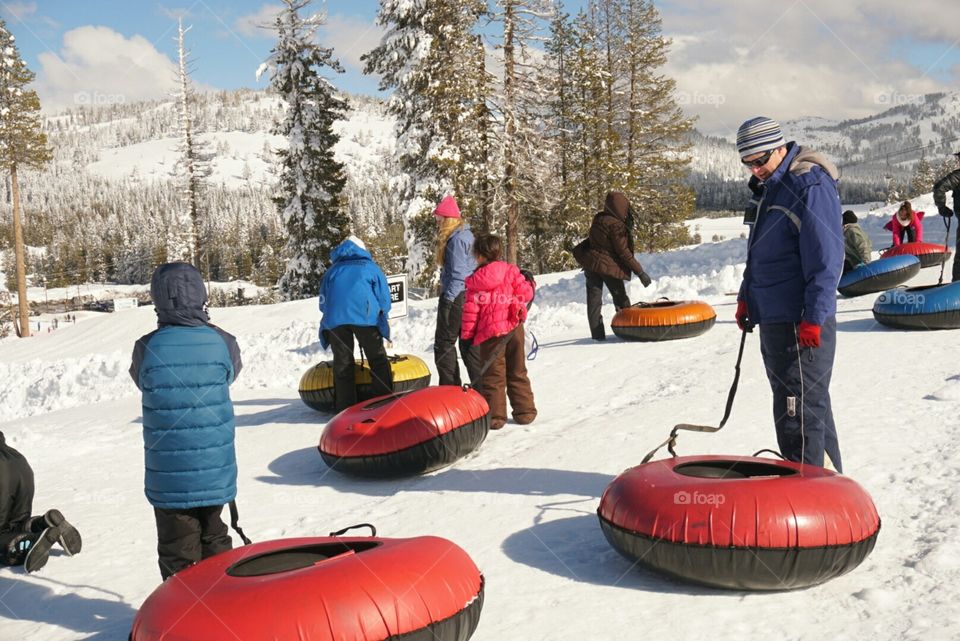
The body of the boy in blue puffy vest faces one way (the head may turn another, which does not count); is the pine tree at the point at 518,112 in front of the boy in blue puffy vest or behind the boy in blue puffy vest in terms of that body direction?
in front

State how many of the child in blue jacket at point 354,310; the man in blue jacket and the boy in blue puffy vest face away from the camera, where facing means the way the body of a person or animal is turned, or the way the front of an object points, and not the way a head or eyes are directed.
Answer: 2

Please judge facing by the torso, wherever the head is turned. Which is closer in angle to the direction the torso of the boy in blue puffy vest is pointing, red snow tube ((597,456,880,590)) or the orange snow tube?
the orange snow tube

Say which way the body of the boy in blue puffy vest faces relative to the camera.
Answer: away from the camera

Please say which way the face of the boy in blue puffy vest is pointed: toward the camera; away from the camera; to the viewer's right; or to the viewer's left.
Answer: away from the camera

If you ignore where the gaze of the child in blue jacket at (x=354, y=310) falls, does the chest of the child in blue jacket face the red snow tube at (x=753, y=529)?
no

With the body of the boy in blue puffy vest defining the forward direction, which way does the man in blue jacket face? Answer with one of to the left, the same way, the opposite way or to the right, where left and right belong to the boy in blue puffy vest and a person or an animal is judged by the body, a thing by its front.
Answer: to the left

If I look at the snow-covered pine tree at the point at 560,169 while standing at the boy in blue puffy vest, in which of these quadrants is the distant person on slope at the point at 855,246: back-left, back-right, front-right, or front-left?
front-right

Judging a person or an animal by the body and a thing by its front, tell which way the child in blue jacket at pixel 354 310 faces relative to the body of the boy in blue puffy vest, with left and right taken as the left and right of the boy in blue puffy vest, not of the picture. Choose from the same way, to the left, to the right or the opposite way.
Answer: the same way

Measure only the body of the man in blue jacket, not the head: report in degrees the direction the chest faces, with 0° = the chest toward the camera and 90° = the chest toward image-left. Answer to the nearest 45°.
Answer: approximately 45°

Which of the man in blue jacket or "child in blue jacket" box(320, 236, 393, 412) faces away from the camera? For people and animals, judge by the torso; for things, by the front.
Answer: the child in blue jacket

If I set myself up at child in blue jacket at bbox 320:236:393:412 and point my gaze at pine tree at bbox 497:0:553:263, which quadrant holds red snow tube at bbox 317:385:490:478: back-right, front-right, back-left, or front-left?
back-right

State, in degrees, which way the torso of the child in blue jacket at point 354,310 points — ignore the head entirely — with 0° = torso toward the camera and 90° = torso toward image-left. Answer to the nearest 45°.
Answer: approximately 180°

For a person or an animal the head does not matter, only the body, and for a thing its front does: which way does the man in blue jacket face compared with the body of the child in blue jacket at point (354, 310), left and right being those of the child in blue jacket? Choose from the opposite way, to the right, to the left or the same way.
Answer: to the left
